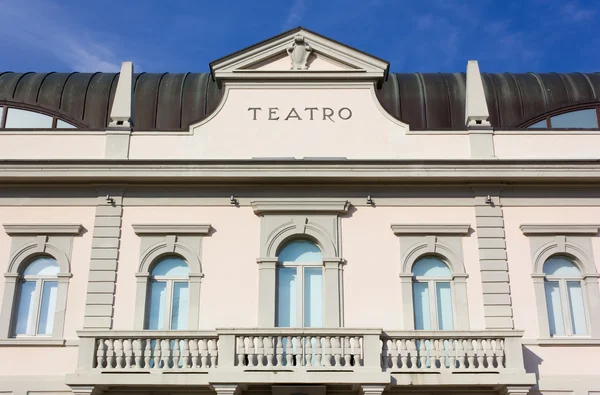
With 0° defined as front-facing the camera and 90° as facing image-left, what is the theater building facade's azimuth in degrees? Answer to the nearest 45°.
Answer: approximately 0°
